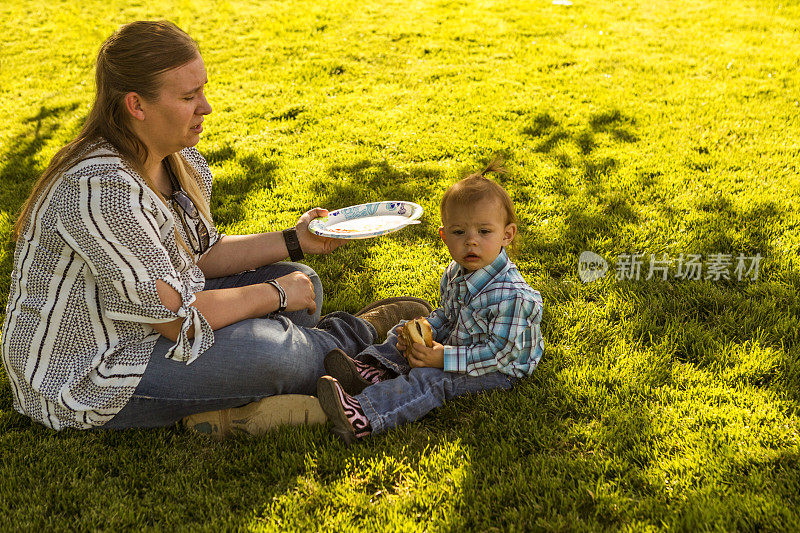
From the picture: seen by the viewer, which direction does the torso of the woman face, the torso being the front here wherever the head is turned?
to the viewer's right

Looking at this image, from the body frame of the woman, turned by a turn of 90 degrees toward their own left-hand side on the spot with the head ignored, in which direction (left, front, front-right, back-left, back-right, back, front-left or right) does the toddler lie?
right

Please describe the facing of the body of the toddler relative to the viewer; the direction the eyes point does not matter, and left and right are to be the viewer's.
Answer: facing the viewer and to the left of the viewer
